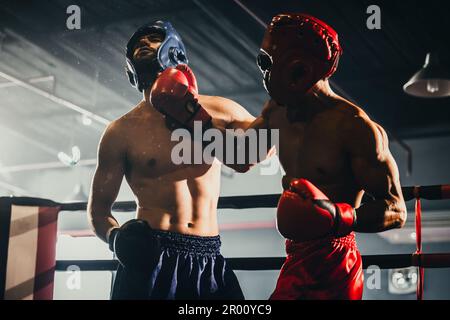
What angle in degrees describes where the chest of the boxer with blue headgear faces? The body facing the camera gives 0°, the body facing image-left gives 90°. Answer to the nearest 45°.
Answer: approximately 0°

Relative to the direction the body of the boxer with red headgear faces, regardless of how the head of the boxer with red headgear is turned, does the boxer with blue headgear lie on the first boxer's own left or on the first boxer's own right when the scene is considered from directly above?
on the first boxer's own right

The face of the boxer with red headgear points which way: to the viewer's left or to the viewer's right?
to the viewer's left

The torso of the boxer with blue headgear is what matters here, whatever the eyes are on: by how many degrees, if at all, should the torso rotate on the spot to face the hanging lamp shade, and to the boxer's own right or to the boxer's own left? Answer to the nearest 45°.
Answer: approximately 135° to the boxer's own left

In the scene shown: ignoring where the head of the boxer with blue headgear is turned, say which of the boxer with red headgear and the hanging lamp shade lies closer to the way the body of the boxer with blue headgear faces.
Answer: the boxer with red headgear

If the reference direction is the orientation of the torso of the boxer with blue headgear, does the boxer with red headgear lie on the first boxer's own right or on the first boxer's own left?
on the first boxer's own left
